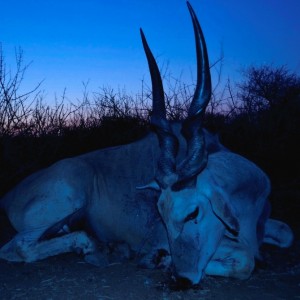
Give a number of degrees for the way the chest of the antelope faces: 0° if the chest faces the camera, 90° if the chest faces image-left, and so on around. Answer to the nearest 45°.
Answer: approximately 315°
